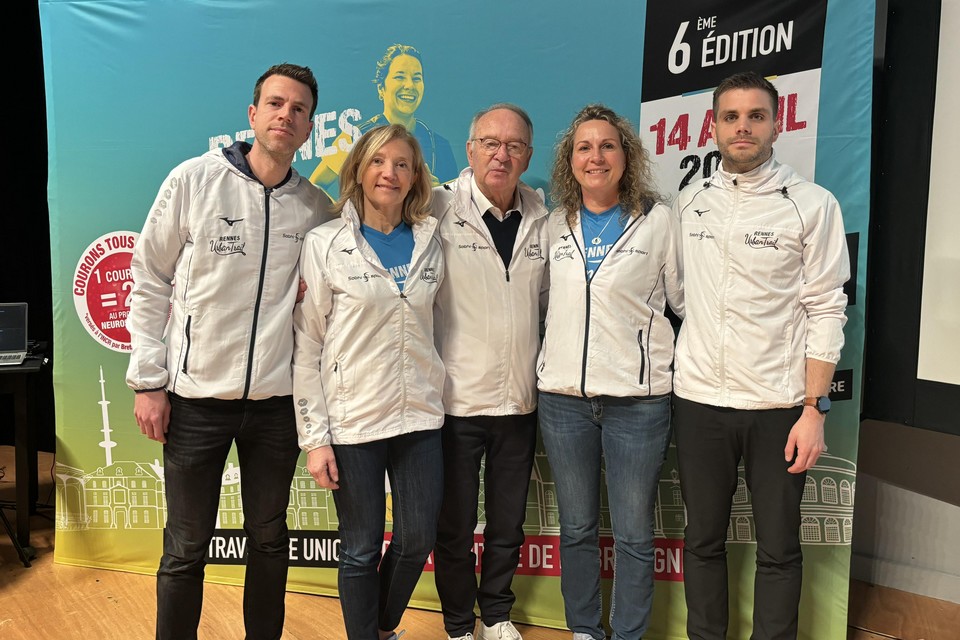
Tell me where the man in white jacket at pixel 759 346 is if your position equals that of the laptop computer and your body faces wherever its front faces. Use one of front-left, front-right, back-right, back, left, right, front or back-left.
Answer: front-left

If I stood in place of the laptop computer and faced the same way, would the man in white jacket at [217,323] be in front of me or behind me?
in front

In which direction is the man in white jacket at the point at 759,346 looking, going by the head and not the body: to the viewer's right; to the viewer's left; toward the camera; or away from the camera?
toward the camera

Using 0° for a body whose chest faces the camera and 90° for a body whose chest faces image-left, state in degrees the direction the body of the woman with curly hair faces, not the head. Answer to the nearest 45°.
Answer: approximately 0°

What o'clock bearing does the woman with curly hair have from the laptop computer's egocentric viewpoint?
The woman with curly hair is roughly at 11 o'clock from the laptop computer.

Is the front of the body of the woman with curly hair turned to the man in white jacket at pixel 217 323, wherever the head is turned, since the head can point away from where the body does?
no

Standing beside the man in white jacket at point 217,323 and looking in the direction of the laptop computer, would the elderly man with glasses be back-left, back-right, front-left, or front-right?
back-right

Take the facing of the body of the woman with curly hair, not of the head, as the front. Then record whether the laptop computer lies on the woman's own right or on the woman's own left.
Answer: on the woman's own right

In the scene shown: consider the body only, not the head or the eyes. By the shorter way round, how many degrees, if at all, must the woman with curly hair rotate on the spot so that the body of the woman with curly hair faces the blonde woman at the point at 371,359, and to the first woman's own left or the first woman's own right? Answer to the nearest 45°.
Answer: approximately 45° to the first woman's own right

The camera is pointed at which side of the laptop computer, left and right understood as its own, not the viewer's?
front

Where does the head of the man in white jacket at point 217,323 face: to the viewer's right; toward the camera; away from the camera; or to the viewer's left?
toward the camera

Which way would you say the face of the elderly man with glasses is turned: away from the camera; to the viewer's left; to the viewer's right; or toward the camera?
toward the camera

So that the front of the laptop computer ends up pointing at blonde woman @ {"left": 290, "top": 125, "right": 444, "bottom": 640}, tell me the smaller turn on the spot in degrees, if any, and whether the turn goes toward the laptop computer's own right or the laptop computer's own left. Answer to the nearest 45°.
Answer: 0° — it already faces them

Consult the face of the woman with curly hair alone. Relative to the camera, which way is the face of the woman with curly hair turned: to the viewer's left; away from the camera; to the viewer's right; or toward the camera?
toward the camera
